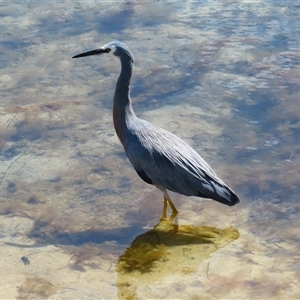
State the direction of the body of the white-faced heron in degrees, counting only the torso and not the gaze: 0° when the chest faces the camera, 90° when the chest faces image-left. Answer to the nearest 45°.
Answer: approximately 90°
